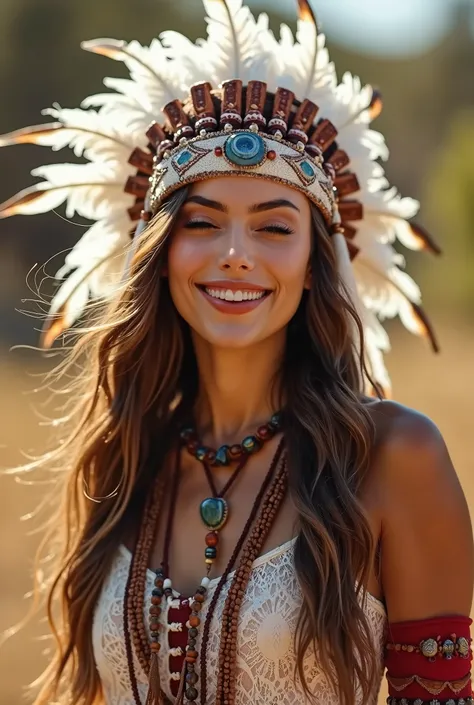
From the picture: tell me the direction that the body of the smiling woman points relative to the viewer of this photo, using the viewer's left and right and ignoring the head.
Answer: facing the viewer and to the left of the viewer

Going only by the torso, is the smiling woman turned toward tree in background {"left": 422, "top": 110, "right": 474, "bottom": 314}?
no

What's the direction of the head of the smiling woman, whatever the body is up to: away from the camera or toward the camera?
toward the camera
